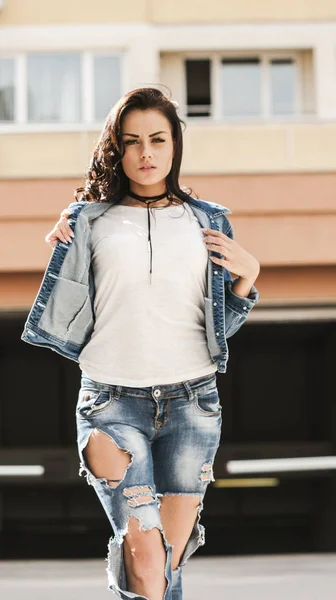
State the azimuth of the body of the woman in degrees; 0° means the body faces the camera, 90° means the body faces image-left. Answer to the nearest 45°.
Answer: approximately 0°

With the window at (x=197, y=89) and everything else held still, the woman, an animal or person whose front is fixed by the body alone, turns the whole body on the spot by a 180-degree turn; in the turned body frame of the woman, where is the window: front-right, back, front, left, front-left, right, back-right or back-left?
front

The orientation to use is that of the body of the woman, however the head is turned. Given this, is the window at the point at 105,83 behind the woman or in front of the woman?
behind

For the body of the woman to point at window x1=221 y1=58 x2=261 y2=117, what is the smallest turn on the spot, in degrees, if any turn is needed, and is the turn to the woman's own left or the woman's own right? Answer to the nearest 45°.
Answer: approximately 180°

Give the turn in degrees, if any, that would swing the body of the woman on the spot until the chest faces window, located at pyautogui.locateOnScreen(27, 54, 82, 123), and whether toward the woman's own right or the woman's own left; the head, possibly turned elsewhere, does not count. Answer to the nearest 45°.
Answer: approximately 180°

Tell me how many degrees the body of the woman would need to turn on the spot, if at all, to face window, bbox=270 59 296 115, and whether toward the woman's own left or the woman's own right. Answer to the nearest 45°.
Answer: approximately 180°

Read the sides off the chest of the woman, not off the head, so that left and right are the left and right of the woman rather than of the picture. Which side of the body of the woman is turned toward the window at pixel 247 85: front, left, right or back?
back
